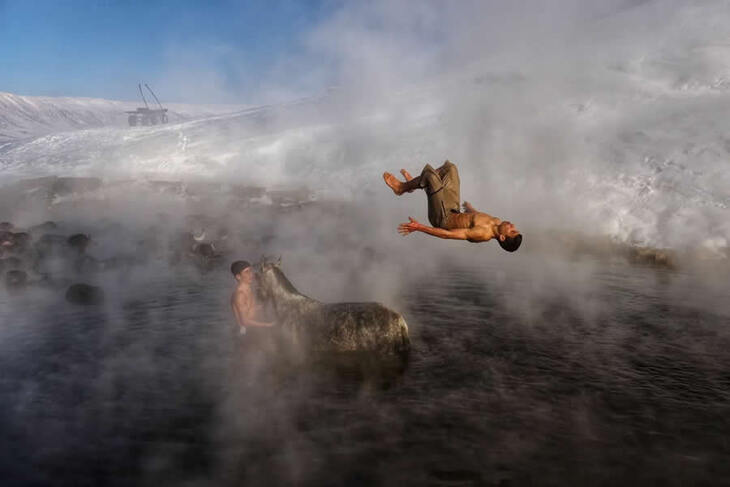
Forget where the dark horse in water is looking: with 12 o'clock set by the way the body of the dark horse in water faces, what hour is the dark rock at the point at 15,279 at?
The dark rock is roughly at 1 o'clock from the dark horse in water.

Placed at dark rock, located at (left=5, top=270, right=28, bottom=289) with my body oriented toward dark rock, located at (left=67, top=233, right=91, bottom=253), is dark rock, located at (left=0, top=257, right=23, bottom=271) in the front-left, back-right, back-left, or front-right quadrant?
front-left

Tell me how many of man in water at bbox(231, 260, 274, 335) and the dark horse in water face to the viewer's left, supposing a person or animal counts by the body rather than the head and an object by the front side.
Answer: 1

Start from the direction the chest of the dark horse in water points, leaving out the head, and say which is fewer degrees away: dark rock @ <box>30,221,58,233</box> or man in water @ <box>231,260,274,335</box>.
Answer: the man in water

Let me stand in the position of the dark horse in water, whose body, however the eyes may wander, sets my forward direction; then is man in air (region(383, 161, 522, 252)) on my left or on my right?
on my left

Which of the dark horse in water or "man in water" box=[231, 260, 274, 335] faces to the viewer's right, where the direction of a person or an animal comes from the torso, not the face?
the man in water

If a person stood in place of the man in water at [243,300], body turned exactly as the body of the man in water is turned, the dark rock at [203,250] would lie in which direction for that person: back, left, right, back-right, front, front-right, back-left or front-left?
left

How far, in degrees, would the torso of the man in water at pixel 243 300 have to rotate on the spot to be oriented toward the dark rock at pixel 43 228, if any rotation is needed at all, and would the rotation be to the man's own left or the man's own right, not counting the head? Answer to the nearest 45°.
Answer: approximately 135° to the man's own left

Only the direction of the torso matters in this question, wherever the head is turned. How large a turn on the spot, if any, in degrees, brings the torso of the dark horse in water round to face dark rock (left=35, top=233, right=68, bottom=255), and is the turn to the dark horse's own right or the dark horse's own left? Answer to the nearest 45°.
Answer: approximately 45° to the dark horse's own right

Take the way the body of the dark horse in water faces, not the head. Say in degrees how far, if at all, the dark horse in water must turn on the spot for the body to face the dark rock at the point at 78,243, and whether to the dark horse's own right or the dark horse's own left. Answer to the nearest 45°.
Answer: approximately 45° to the dark horse's own right

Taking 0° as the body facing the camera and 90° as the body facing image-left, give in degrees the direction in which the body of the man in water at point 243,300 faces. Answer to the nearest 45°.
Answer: approximately 270°

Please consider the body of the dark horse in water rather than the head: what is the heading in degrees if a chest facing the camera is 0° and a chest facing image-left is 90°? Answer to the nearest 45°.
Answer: approximately 90°

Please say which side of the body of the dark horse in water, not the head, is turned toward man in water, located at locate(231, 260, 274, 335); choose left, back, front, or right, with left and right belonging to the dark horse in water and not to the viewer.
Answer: front

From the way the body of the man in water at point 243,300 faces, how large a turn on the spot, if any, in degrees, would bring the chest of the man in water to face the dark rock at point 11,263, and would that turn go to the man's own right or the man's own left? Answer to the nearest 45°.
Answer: approximately 135° to the man's own left

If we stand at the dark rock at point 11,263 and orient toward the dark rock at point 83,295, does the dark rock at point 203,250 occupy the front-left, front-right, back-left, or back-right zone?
front-left

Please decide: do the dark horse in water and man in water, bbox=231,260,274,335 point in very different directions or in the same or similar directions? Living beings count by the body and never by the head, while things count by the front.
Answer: very different directions
